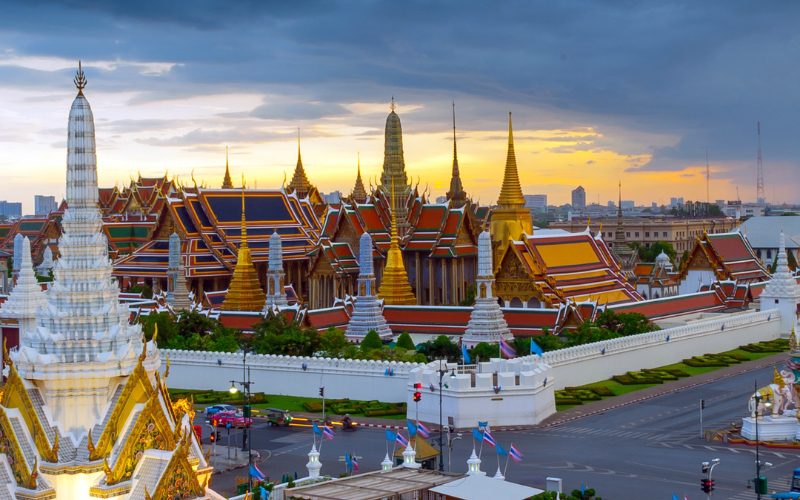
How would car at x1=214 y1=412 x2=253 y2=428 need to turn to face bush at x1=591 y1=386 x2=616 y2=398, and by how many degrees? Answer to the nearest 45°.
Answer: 0° — it already faces it

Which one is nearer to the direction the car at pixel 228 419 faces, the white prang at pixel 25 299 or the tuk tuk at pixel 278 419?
the tuk tuk

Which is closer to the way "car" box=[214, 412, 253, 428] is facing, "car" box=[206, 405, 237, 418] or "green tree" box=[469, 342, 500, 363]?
the green tree

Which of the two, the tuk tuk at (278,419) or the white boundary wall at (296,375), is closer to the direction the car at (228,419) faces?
the tuk tuk

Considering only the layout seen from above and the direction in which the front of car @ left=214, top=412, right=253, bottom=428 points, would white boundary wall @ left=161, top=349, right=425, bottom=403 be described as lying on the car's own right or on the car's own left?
on the car's own left

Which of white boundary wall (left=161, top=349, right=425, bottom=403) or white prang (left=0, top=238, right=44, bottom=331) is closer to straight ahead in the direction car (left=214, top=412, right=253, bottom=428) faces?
the white boundary wall

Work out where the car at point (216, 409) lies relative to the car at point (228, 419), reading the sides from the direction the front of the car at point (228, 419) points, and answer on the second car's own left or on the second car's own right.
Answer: on the second car's own left

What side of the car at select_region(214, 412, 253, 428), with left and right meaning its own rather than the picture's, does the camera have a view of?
right

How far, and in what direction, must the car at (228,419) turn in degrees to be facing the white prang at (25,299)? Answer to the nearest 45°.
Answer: approximately 135° to its left
